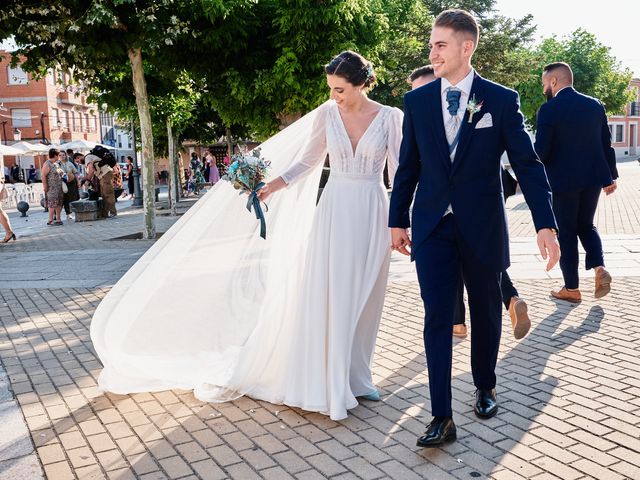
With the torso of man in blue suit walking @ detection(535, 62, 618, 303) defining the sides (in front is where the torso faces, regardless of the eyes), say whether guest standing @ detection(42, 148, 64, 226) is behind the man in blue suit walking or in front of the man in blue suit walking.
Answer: in front

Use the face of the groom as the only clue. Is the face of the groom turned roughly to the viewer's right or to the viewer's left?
to the viewer's left

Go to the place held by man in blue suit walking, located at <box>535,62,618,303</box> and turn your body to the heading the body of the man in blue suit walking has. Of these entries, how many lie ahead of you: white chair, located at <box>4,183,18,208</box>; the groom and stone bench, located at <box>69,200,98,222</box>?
2

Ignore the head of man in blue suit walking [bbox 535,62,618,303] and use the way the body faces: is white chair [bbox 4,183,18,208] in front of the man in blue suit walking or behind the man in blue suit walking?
in front

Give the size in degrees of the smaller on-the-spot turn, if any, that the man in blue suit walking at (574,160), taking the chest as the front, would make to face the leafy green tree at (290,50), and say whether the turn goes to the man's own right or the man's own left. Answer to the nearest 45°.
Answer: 0° — they already face it

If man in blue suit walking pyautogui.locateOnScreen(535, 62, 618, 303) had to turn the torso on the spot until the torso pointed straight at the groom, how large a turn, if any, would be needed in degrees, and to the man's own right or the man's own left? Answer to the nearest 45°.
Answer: approximately 135° to the man's own left

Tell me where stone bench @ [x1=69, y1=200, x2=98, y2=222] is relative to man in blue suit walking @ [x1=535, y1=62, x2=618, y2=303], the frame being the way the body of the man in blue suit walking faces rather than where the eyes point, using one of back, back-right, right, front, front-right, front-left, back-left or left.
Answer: front

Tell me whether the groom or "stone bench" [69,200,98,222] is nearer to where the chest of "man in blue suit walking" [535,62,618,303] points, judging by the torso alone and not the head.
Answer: the stone bench

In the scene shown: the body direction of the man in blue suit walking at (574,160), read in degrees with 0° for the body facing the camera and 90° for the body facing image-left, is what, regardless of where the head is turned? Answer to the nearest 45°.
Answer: approximately 135°
